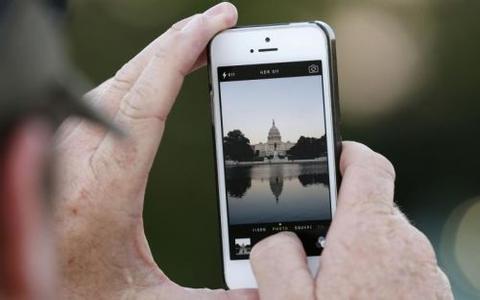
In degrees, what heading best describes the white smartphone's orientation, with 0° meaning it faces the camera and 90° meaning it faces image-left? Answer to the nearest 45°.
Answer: approximately 0°
